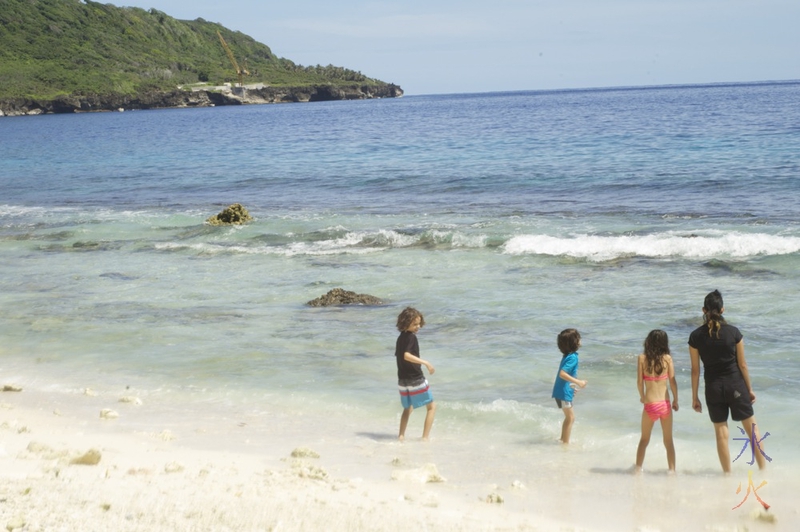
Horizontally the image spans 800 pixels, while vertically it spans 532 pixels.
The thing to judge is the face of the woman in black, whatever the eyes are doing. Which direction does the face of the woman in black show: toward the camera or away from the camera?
away from the camera

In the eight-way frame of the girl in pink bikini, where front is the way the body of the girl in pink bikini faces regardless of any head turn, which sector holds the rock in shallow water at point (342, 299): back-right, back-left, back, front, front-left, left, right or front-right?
front-left

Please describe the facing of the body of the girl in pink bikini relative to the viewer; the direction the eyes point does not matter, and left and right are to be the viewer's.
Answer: facing away from the viewer

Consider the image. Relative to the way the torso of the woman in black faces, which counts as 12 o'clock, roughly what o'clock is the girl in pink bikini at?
The girl in pink bikini is roughly at 9 o'clock from the woman in black.

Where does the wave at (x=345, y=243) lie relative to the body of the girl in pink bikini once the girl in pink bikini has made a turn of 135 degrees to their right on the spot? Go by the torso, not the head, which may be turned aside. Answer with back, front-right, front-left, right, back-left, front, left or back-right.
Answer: back

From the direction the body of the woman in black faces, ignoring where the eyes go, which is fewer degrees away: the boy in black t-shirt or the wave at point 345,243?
the wave

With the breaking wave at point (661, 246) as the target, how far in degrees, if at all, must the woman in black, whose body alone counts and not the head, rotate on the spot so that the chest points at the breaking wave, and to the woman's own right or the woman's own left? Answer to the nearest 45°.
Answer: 0° — they already face it

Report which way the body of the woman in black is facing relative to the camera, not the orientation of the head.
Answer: away from the camera

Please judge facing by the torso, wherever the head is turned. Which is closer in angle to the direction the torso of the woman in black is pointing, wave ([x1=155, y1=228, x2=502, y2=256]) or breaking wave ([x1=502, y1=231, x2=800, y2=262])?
the breaking wave

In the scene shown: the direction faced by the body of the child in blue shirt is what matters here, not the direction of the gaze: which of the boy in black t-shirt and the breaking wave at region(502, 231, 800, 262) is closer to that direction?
the breaking wave

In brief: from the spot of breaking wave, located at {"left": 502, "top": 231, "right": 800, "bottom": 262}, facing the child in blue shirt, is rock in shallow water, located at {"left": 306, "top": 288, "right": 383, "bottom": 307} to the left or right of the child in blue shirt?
right
